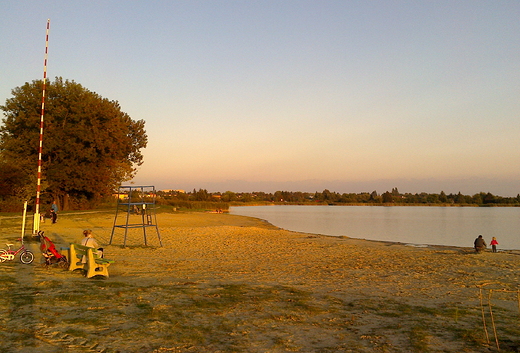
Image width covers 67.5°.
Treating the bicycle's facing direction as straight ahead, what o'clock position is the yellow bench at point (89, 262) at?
The yellow bench is roughly at 2 o'clock from the bicycle.

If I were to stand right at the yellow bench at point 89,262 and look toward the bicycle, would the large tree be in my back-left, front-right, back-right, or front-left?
front-right

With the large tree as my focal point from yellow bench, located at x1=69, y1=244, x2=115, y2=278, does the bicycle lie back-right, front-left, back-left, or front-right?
front-left

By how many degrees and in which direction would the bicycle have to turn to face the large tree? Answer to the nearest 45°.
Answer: approximately 90° to its left

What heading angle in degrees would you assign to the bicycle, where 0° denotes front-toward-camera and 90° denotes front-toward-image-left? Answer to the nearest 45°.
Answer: approximately 270°
